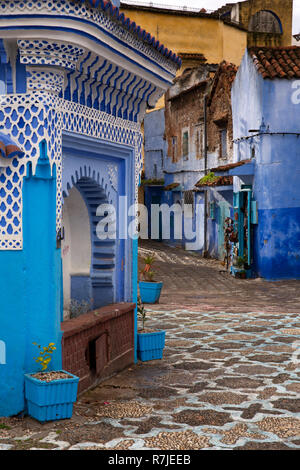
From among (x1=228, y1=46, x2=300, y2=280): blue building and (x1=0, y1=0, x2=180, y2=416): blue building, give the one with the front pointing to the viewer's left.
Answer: (x1=228, y1=46, x2=300, y2=280): blue building

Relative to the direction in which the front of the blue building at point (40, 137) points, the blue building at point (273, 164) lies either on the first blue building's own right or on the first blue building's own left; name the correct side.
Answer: on the first blue building's own left

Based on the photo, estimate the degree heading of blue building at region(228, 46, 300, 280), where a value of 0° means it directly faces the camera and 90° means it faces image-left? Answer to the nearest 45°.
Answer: approximately 90°

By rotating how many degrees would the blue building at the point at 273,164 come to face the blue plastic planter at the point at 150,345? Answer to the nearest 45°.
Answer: approximately 90° to its left

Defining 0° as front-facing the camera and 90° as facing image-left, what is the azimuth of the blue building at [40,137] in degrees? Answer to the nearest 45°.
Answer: approximately 315°

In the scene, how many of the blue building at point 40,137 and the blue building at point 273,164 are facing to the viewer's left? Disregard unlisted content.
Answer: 1

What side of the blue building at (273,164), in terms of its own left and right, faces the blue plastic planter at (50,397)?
left
